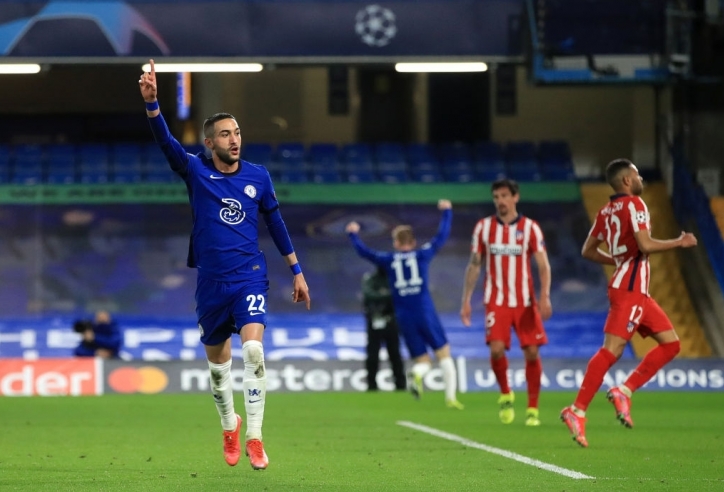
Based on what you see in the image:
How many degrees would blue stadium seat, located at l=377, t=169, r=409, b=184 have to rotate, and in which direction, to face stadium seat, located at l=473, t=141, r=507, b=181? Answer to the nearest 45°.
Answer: approximately 90° to its left

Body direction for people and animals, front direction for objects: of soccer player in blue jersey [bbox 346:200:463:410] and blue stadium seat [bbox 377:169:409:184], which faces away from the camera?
the soccer player in blue jersey

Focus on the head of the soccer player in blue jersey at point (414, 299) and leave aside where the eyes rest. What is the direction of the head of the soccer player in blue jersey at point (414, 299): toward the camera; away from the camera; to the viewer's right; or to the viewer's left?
away from the camera

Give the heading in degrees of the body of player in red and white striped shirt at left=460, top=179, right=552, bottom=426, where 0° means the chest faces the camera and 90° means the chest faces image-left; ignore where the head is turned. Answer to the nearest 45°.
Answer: approximately 0°

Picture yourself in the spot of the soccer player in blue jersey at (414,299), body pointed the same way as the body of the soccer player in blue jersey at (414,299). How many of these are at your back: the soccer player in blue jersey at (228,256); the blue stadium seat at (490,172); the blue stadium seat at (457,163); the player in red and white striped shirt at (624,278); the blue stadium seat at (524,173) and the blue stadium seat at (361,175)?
2

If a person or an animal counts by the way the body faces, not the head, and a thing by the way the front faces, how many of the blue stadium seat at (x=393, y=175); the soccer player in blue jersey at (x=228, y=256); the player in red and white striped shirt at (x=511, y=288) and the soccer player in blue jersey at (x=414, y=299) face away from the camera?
1

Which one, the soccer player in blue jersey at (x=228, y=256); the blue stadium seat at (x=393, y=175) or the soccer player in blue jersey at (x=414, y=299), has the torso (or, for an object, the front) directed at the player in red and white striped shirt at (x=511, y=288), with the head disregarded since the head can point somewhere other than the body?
the blue stadium seat

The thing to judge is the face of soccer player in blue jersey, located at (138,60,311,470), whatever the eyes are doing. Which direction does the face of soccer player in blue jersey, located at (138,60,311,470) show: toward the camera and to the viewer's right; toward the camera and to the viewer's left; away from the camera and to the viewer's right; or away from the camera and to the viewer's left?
toward the camera and to the viewer's right

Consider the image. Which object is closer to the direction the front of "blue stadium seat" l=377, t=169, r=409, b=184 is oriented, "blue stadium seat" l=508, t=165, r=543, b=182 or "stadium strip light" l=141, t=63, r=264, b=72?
the stadium strip light

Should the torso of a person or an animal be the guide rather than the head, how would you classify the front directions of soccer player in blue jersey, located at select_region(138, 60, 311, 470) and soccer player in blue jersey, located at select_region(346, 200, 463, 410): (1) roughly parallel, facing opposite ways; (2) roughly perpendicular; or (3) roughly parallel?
roughly parallel, facing opposite ways

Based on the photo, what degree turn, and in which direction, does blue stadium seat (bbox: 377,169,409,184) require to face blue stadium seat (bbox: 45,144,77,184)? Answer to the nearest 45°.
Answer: approximately 90° to its right

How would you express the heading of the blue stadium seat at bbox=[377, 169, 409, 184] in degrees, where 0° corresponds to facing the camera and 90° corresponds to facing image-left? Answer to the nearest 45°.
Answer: approximately 0°

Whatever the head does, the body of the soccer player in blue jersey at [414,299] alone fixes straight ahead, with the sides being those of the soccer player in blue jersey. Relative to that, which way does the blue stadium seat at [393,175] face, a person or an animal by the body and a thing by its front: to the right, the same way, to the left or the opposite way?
the opposite way

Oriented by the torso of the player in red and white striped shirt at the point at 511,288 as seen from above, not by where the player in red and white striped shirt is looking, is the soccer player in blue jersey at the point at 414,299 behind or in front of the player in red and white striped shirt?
behind

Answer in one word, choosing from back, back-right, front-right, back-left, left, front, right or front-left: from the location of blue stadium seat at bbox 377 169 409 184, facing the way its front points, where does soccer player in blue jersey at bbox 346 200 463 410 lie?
front

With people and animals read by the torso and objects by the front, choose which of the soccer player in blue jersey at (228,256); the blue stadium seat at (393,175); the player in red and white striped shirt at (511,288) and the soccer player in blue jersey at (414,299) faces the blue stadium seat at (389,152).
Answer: the soccer player in blue jersey at (414,299)

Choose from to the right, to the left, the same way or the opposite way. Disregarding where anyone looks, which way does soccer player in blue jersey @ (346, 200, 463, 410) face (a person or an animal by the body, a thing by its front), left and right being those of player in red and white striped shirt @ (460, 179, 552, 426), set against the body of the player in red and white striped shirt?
the opposite way

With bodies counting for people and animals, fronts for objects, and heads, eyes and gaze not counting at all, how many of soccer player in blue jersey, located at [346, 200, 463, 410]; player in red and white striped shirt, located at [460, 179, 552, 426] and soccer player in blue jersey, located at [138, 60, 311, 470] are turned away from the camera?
1

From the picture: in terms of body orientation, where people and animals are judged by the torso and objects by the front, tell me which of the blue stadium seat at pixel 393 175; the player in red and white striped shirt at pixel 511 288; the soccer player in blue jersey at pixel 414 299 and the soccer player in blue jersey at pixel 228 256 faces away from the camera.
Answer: the soccer player in blue jersey at pixel 414 299

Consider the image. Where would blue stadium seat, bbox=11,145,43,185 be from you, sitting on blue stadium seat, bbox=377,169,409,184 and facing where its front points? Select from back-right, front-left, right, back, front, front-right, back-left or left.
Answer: right

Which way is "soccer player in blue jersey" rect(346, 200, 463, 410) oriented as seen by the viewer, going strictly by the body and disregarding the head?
away from the camera

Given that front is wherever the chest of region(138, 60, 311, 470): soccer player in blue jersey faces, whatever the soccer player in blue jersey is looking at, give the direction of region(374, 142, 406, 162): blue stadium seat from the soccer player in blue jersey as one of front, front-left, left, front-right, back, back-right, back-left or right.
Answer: back
